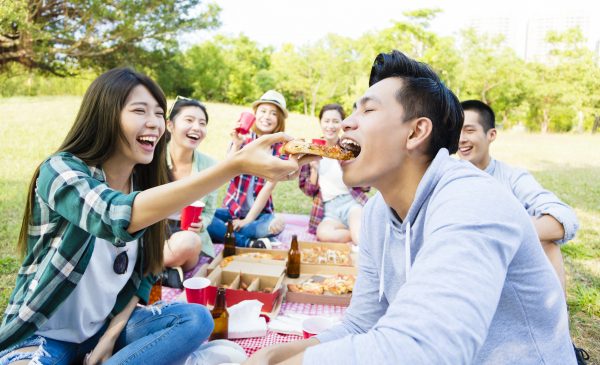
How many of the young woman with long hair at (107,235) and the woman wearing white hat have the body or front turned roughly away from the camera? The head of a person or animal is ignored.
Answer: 0

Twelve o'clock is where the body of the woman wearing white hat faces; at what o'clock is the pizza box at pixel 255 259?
The pizza box is roughly at 12 o'clock from the woman wearing white hat.

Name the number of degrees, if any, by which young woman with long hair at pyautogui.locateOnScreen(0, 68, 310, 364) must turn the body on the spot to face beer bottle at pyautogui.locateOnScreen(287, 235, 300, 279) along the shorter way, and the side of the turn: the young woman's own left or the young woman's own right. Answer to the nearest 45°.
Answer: approximately 90° to the young woman's own left

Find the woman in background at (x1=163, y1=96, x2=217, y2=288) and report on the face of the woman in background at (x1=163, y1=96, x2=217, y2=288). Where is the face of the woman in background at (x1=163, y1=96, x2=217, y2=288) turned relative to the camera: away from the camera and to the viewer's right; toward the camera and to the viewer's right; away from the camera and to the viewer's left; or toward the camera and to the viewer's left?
toward the camera and to the viewer's right

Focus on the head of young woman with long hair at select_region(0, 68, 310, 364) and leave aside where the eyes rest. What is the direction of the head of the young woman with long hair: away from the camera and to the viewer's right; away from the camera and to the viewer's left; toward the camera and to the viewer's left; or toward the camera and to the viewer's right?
toward the camera and to the viewer's right

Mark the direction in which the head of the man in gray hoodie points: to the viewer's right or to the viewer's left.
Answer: to the viewer's left

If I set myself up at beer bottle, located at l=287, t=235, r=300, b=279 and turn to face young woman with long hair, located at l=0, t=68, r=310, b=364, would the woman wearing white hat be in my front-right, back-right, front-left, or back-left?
back-right

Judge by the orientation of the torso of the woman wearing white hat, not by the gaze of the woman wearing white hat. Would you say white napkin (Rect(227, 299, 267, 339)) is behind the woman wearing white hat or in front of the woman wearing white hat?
in front

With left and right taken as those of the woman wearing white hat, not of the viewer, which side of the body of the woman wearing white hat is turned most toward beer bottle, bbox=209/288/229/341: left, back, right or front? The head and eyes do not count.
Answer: front

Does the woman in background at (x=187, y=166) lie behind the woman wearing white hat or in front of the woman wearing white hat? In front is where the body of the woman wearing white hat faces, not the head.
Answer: in front

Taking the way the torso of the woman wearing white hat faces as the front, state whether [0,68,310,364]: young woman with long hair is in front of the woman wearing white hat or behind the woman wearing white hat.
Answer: in front
